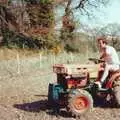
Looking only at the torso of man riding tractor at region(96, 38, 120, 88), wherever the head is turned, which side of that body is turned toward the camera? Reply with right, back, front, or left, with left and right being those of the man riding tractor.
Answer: left

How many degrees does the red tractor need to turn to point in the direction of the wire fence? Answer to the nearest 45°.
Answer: approximately 135° to its right

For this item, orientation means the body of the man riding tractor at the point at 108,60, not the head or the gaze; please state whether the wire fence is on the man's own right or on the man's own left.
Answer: on the man's own right
